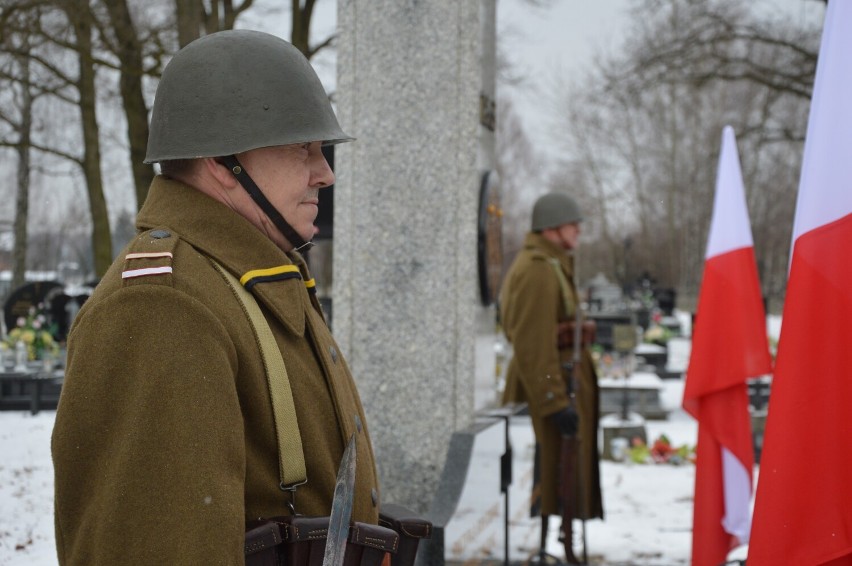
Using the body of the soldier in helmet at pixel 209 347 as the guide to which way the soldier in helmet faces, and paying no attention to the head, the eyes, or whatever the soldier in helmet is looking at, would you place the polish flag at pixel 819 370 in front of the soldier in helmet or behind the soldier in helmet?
in front

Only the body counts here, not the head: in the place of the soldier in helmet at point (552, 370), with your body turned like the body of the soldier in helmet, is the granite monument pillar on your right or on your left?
on your right

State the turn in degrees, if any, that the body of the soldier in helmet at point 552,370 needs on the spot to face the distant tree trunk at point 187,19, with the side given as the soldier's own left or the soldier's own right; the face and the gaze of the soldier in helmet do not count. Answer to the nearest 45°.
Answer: approximately 135° to the soldier's own left

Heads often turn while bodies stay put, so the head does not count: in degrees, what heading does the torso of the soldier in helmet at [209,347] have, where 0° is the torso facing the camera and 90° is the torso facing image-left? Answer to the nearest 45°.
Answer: approximately 270°

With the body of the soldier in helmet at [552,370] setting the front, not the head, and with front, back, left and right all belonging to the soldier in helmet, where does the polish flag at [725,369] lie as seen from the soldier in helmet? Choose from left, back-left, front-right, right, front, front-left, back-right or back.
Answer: front-right

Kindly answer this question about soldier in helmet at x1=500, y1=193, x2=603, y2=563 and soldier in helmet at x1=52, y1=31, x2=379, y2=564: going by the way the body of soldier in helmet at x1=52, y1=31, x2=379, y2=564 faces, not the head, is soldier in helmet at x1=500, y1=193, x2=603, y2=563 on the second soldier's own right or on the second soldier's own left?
on the second soldier's own left

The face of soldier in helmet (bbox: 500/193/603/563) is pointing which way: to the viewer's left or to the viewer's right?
to the viewer's right

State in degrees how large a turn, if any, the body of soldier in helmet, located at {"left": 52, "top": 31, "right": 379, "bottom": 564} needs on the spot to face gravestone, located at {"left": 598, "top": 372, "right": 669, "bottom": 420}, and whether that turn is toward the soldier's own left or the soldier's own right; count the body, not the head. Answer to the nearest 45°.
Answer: approximately 45° to the soldier's own left

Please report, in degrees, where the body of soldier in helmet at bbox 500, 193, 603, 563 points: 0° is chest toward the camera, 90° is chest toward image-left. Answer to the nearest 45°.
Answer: approximately 270°

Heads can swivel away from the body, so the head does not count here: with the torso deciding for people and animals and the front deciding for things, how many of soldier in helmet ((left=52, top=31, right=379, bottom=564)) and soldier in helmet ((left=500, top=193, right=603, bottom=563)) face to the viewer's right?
2

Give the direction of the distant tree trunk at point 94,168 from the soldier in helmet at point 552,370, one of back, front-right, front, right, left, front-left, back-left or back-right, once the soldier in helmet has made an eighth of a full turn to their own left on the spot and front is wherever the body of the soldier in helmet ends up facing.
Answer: left

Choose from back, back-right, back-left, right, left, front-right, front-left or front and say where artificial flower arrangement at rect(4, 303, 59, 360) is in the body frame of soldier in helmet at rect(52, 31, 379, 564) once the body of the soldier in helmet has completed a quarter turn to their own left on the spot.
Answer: front
